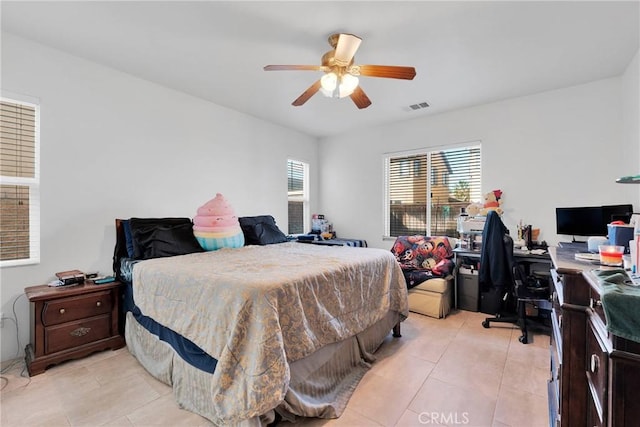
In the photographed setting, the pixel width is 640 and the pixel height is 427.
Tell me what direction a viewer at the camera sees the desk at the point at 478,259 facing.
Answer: facing the viewer

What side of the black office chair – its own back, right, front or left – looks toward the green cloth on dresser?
right

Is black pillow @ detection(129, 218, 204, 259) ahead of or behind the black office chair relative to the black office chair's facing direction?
behind

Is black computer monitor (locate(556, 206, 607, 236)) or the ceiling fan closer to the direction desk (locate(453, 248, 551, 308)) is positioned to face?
the ceiling fan

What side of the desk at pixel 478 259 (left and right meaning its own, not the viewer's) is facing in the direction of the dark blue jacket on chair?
front

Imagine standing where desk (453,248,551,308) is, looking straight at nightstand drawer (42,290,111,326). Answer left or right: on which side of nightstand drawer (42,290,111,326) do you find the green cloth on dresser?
left

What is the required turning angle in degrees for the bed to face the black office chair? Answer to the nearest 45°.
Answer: approximately 45° to its left

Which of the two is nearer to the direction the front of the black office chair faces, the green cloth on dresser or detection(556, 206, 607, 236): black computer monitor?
the black computer monitor
